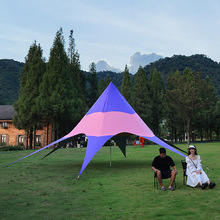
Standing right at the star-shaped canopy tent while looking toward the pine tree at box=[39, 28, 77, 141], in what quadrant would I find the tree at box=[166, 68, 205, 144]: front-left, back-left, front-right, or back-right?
front-right

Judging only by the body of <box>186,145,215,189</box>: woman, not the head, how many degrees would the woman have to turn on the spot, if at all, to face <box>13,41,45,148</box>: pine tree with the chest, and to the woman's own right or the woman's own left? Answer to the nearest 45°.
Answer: approximately 180°

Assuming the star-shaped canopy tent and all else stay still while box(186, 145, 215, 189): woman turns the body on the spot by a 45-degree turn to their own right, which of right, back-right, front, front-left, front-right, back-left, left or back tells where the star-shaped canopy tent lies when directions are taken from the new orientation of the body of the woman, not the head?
back-right

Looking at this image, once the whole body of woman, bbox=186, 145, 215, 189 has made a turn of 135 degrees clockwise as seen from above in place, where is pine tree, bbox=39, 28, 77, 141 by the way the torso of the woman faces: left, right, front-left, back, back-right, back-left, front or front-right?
front-right

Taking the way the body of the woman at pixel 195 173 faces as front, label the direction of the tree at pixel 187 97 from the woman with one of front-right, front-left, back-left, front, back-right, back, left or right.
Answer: back-left
